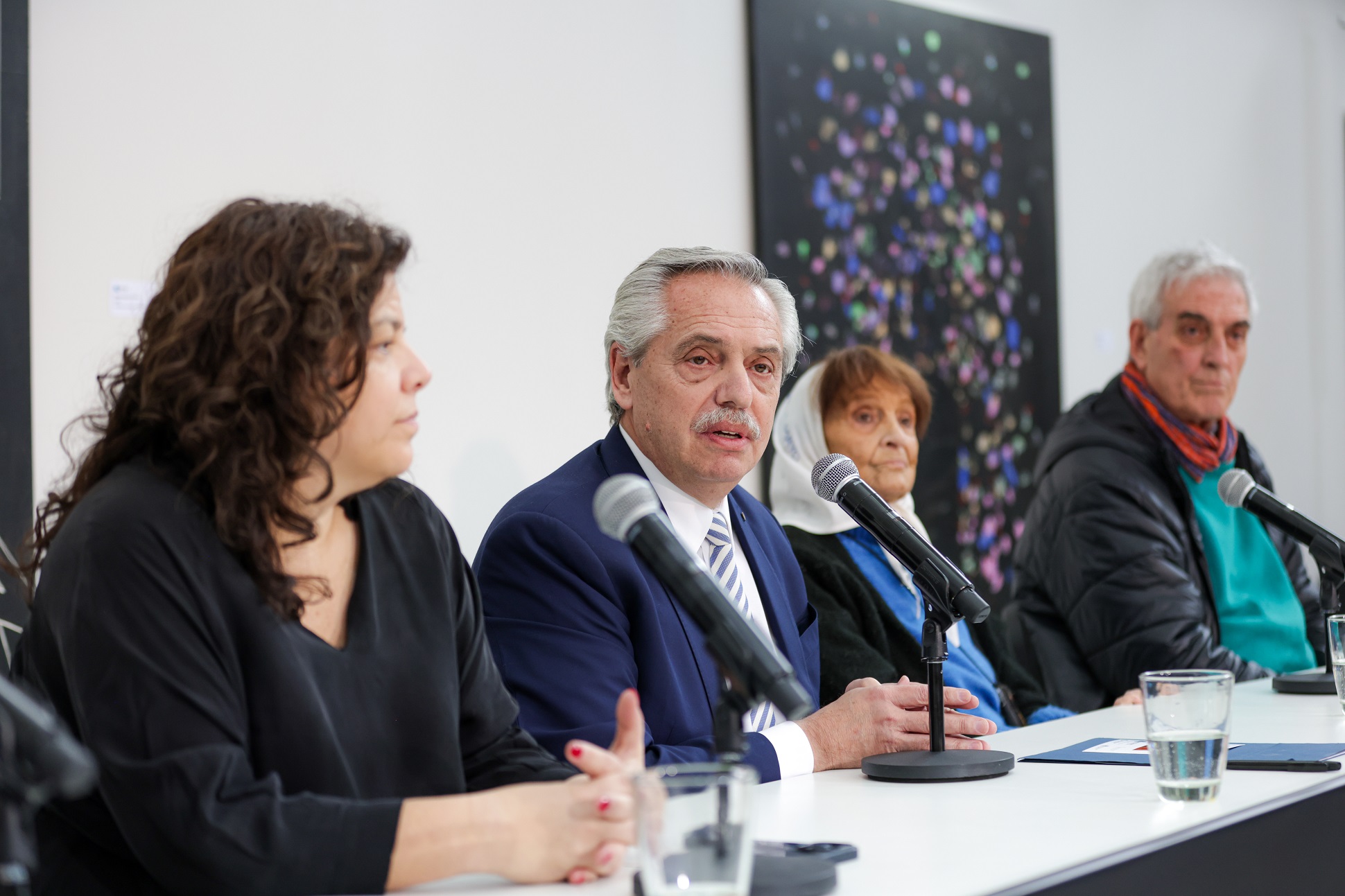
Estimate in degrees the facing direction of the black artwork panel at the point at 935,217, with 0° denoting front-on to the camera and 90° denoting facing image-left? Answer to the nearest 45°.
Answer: approximately 315°

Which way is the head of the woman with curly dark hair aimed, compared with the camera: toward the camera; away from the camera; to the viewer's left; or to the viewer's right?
to the viewer's right

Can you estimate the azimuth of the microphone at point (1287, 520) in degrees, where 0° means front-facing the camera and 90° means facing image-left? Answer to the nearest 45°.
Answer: approximately 90°

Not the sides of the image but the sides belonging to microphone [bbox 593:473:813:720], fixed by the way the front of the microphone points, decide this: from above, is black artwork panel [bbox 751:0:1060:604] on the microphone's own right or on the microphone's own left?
on the microphone's own right

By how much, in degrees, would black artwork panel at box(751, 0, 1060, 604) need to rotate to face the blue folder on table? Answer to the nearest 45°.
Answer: approximately 45° to its right

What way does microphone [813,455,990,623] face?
to the viewer's left

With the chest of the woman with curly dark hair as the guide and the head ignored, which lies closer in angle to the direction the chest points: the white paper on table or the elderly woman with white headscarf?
the white paper on table

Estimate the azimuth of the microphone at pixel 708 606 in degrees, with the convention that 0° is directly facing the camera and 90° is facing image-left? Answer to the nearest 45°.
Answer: approximately 90°

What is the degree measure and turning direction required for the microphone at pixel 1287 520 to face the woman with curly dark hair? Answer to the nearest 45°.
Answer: approximately 45° to its left

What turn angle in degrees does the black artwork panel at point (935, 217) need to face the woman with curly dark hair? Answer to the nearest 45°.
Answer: approximately 45° to its right

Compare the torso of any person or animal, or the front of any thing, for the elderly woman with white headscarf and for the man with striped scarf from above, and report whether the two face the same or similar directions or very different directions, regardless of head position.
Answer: same or similar directions

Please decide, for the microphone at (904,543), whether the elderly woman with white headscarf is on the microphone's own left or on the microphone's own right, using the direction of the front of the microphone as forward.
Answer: on the microphone's own right

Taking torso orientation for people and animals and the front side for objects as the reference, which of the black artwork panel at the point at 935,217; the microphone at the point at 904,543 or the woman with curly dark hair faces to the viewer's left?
the microphone

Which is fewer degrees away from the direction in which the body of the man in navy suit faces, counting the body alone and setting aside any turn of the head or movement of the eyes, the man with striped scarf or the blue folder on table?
the blue folder on table
